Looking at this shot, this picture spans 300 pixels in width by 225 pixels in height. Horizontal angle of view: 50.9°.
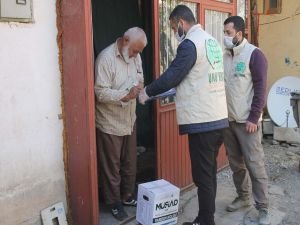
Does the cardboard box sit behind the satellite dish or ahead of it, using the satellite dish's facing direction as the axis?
ahead

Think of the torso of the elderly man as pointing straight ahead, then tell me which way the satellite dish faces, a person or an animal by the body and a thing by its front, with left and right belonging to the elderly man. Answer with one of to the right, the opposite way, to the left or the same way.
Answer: to the right

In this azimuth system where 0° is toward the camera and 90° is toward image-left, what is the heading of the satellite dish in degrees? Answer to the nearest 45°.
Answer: approximately 0°

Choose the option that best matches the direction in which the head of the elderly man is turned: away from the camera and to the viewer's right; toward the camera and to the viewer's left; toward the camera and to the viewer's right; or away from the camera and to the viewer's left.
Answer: toward the camera and to the viewer's right

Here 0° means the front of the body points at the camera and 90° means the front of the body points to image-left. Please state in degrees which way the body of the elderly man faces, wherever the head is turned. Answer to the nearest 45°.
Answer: approximately 315°

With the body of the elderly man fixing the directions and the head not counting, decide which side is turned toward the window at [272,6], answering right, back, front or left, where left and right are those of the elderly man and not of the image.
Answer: left
